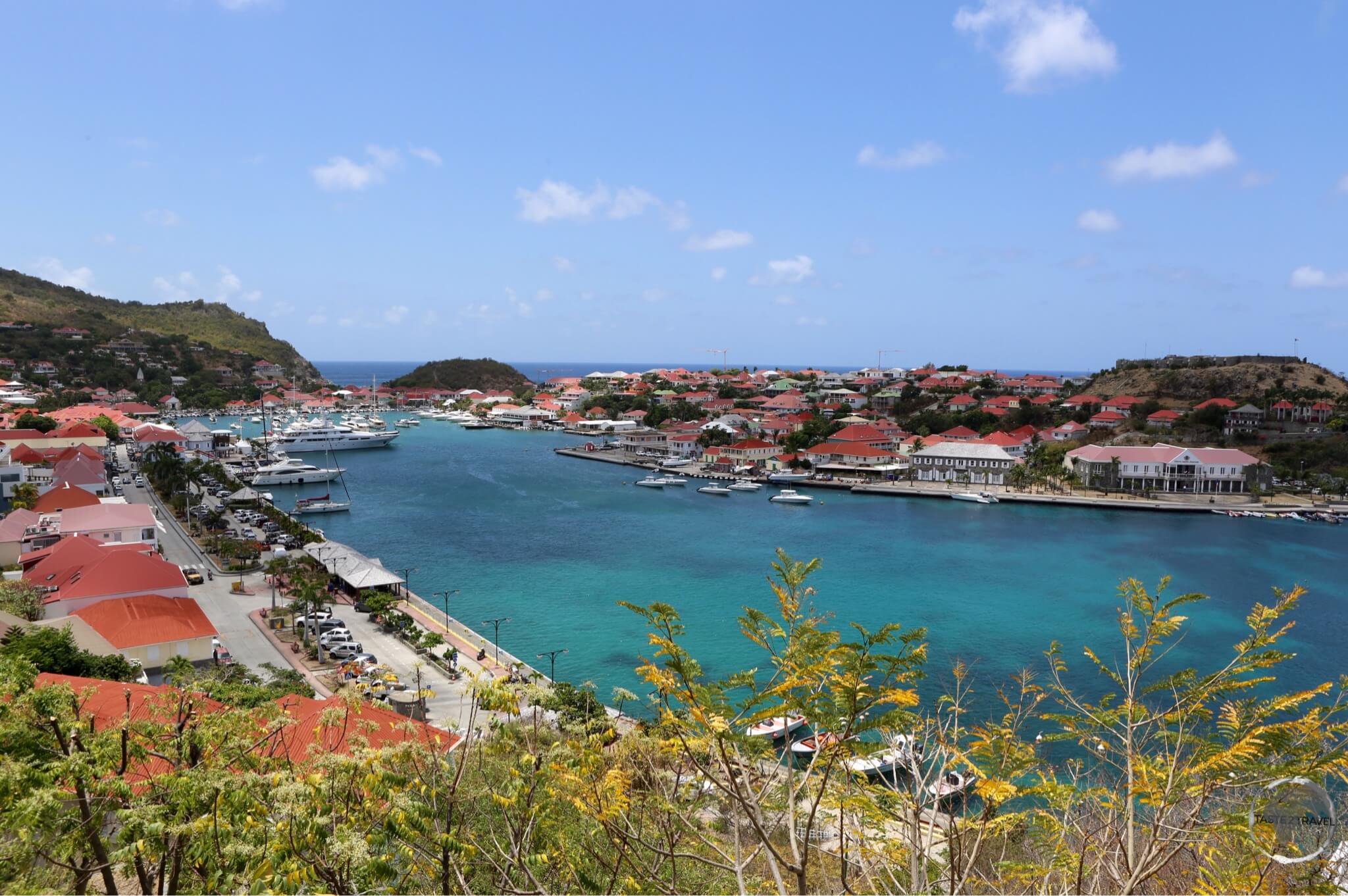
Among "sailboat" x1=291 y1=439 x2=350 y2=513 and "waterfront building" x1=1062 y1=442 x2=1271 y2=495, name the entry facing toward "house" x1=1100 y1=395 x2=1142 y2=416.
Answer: the sailboat

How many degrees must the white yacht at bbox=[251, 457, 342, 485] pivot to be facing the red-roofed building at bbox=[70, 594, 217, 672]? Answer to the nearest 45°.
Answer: approximately 90° to its right

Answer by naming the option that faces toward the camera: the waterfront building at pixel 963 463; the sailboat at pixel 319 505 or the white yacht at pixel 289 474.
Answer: the waterfront building

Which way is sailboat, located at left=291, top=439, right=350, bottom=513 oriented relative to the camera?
to the viewer's right

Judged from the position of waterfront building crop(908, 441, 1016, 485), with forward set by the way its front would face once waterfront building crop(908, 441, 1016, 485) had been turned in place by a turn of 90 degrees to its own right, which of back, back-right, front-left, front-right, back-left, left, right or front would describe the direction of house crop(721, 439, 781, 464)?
front

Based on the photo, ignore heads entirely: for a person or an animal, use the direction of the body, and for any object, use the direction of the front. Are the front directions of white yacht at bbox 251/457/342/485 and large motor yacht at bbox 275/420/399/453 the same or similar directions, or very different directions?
same or similar directions

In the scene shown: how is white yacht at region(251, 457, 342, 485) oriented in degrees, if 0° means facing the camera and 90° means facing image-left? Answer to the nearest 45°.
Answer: approximately 270°

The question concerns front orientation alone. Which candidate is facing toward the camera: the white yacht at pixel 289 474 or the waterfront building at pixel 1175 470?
the waterfront building

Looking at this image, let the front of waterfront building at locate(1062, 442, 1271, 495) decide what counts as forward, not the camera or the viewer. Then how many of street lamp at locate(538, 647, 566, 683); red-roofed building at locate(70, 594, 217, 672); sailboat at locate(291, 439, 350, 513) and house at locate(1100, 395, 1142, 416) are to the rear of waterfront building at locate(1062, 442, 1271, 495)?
1

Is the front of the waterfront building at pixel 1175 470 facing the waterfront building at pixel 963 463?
no

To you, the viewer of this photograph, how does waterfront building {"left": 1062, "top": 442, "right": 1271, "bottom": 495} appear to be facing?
facing the viewer

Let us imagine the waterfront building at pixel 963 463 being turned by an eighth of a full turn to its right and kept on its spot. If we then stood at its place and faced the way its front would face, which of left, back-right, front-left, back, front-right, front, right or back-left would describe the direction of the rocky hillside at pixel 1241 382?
back

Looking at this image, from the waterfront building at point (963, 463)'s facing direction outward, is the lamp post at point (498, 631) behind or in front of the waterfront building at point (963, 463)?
in front

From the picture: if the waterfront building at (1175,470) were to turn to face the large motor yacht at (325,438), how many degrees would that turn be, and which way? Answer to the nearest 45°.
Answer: approximately 90° to its right

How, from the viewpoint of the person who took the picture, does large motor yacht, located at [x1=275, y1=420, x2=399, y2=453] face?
facing to the right of the viewer

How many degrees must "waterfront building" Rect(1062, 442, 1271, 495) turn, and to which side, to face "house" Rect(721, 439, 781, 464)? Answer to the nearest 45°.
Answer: approximately 90° to its right

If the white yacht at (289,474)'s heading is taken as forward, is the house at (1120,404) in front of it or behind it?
in front

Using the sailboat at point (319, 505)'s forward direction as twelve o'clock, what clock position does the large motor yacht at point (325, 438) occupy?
The large motor yacht is roughly at 9 o'clock from the sailboat.
